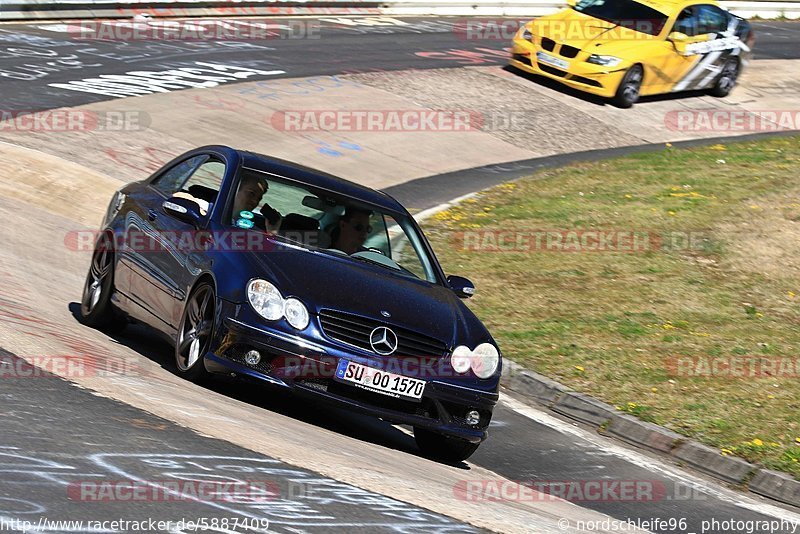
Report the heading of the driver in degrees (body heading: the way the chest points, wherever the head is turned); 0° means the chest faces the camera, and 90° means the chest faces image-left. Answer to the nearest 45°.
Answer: approximately 315°

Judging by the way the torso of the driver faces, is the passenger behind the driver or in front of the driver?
behind

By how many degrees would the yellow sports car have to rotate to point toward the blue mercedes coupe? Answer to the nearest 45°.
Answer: approximately 45° to its left

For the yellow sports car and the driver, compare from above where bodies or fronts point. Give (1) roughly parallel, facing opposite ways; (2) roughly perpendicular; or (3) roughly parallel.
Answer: roughly perpendicular

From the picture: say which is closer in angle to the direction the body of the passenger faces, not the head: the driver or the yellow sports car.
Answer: the driver

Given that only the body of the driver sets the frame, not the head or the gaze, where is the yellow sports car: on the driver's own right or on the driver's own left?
on the driver's own left

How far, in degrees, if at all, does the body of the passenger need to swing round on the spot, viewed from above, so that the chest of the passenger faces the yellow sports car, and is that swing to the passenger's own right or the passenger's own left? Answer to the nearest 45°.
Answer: approximately 90° to the passenger's own left

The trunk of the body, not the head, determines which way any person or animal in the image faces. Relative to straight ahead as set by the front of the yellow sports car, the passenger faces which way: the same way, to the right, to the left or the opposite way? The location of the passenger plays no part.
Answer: to the left

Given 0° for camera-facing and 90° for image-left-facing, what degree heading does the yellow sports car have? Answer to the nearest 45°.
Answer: approximately 45°

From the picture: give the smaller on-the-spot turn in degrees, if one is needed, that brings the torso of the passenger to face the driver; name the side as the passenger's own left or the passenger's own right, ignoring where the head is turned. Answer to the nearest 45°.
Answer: approximately 45° to the passenger's own left

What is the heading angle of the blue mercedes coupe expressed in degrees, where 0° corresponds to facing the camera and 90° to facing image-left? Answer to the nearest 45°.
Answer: approximately 315°
